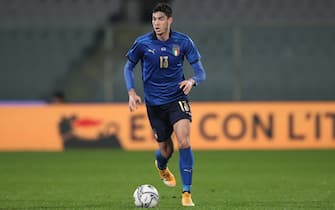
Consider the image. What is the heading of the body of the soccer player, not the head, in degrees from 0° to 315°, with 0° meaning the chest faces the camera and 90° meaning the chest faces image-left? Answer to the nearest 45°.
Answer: approximately 0°
